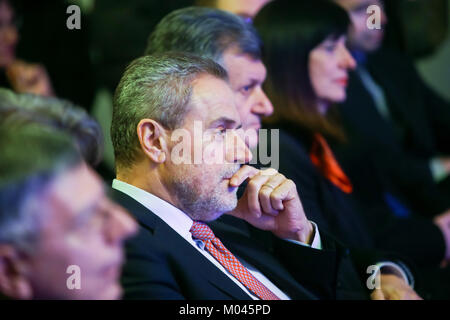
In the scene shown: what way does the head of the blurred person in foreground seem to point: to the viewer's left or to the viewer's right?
to the viewer's right

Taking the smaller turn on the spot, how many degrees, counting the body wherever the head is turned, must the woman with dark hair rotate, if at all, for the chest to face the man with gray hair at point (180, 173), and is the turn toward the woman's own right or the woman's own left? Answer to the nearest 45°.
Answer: approximately 90° to the woman's own right

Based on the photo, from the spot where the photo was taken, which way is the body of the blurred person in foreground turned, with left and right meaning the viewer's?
facing to the right of the viewer

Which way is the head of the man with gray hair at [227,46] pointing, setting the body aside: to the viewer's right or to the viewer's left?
to the viewer's right

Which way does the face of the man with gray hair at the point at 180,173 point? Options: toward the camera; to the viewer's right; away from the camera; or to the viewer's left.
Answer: to the viewer's right

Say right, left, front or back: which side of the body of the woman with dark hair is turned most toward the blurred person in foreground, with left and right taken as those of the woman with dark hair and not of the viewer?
right

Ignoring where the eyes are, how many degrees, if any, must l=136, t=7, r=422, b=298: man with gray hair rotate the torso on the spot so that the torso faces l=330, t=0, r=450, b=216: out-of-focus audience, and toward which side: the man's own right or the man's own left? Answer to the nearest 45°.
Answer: approximately 45° to the man's own left
